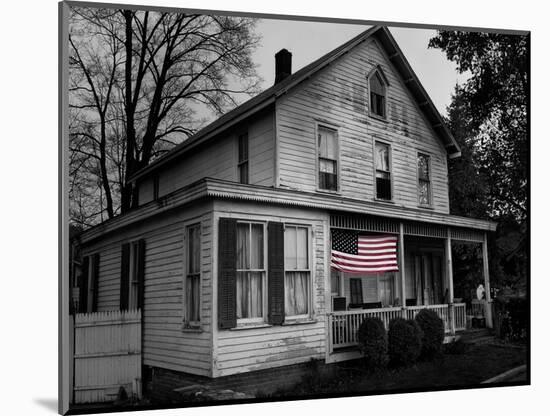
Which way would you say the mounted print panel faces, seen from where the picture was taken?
facing the viewer and to the right of the viewer
